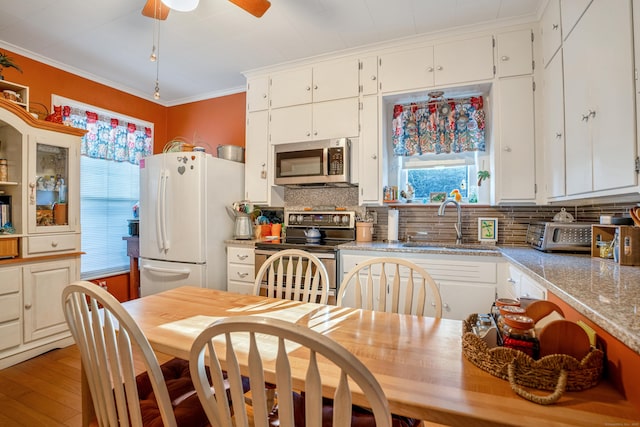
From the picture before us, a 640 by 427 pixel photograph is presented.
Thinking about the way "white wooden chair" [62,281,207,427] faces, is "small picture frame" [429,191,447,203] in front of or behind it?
in front

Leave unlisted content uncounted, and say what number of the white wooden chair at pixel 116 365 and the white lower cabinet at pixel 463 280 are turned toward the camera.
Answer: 1

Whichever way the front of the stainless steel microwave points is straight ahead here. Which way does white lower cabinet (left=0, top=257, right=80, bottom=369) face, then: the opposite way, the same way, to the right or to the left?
to the left

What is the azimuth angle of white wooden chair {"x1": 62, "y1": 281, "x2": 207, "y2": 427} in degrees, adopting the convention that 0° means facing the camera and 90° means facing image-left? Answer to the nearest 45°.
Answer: approximately 225°

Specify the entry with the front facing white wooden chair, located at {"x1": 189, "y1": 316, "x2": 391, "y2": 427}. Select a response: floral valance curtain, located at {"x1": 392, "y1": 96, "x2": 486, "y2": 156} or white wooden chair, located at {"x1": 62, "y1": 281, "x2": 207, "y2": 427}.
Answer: the floral valance curtain

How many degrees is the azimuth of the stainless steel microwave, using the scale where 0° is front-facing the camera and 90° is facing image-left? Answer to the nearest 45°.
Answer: approximately 0°

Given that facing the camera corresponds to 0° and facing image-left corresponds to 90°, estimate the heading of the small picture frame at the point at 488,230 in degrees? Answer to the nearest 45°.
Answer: approximately 0°

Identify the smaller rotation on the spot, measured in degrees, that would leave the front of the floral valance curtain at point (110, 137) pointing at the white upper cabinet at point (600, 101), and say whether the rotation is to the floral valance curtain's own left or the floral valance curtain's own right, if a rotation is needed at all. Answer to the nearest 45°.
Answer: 0° — it already faces it

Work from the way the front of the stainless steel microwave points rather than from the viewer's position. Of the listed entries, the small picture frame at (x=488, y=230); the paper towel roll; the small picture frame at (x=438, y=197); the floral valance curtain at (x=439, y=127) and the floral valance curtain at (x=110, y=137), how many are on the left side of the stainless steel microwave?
4

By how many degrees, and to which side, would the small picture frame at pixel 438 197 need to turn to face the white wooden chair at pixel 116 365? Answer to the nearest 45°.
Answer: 0° — it already faces it

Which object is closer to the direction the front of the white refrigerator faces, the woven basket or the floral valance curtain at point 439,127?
the woven basket

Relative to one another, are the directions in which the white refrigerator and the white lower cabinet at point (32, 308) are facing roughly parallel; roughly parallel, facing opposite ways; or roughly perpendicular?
roughly perpendicular
